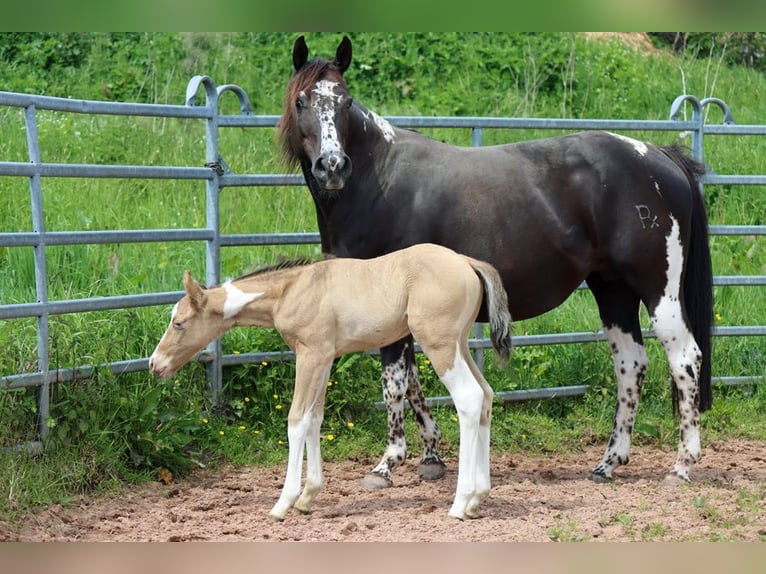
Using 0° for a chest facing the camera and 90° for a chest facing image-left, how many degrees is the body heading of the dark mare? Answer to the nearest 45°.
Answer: approximately 90°

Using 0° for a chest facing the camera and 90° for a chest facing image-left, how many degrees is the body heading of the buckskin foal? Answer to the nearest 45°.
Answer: approximately 90°

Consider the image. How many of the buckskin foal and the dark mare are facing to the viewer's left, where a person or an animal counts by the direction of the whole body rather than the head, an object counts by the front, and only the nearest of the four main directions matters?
2

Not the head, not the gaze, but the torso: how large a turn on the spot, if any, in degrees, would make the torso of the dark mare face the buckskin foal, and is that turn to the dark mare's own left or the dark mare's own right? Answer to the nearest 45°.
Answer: approximately 45° to the dark mare's own left

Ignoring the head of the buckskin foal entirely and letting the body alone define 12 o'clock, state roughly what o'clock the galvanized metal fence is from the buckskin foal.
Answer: The galvanized metal fence is roughly at 2 o'clock from the buckskin foal.

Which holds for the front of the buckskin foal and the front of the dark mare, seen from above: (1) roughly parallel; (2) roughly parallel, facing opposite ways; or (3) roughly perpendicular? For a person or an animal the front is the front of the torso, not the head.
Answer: roughly parallel
